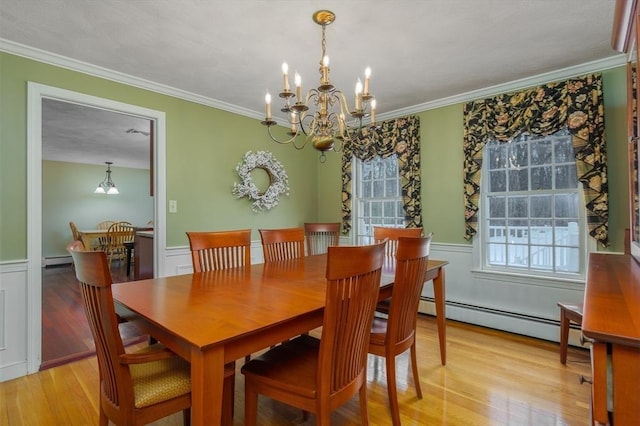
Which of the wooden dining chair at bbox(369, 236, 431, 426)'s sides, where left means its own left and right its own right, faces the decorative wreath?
front

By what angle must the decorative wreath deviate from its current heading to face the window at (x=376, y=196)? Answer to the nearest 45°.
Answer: approximately 45° to its left

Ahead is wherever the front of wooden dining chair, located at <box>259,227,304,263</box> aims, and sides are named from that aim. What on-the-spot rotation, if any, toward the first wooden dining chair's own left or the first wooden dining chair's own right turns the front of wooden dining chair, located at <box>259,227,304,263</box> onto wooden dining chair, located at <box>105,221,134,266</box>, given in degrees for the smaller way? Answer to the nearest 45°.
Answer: approximately 180°

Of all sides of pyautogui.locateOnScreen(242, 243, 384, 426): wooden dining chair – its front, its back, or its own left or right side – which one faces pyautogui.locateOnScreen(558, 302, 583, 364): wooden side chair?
right

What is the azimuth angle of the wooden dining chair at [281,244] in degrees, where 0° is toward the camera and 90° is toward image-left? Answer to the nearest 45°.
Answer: approximately 315°

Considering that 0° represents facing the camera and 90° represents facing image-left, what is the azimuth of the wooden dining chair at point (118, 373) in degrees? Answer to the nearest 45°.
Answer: approximately 225°

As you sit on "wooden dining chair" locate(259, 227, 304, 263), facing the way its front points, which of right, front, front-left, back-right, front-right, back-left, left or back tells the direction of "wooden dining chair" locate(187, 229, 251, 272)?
right

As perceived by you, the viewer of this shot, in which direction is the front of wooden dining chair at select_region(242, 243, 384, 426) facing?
facing away from the viewer and to the left of the viewer

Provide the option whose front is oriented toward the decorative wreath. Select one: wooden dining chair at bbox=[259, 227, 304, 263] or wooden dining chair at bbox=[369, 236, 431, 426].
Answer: wooden dining chair at bbox=[369, 236, 431, 426]

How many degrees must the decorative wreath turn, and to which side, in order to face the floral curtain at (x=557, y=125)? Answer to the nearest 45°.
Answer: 0° — it already faces it

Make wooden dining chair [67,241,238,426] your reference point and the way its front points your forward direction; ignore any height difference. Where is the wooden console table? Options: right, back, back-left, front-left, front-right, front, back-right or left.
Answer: right
